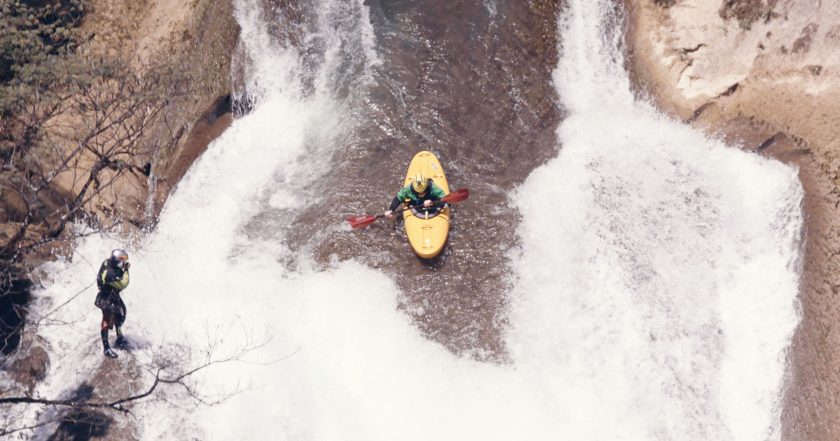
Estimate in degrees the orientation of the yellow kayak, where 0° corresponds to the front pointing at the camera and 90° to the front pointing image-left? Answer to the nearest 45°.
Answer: approximately 0°

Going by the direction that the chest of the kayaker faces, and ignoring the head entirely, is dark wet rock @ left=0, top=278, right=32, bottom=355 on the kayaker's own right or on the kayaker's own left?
on the kayaker's own right

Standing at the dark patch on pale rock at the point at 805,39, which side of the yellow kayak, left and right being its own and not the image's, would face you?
left

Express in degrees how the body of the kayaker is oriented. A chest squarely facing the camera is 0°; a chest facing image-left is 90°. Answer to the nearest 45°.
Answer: approximately 0°

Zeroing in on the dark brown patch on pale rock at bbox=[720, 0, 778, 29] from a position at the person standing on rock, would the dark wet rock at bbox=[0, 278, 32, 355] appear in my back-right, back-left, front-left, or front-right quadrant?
back-left

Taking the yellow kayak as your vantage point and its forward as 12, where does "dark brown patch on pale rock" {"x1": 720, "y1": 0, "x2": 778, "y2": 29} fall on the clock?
The dark brown patch on pale rock is roughly at 8 o'clock from the yellow kayak.

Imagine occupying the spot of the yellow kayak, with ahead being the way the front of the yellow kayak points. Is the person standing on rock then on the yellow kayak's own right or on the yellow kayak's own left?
on the yellow kayak's own right

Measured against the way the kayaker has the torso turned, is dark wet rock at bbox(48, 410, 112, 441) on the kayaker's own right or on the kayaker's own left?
on the kayaker's own right

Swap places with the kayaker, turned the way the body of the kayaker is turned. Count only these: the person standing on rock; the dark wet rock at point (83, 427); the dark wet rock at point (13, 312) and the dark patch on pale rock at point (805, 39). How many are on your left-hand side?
1

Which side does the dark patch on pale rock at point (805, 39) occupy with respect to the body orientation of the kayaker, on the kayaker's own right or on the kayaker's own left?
on the kayaker's own left

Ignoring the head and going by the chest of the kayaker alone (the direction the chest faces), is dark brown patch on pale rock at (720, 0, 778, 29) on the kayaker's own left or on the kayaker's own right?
on the kayaker's own left
